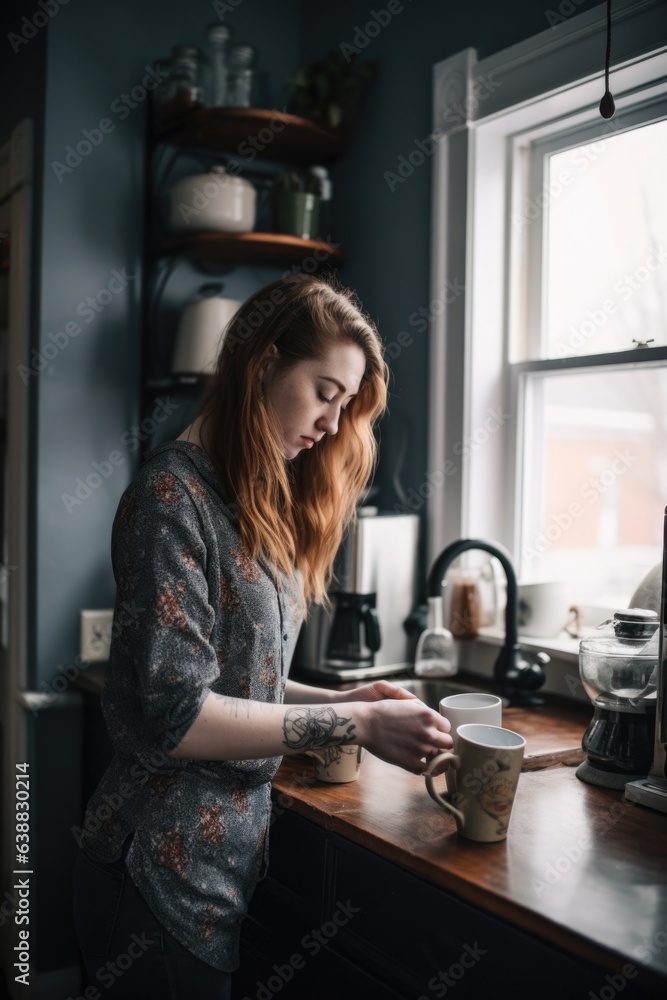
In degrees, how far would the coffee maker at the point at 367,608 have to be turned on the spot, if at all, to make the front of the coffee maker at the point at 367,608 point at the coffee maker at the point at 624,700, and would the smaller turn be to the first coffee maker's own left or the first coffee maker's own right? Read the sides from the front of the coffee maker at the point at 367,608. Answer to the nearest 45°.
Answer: approximately 90° to the first coffee maker's own left

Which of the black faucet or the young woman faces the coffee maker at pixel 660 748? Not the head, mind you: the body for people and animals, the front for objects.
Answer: the young woman

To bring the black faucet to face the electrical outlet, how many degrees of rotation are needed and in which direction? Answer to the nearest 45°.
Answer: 0° — it already faces it

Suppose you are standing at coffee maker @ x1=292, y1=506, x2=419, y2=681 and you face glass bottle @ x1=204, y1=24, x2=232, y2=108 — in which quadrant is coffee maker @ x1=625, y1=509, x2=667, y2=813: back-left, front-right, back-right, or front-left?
back-left

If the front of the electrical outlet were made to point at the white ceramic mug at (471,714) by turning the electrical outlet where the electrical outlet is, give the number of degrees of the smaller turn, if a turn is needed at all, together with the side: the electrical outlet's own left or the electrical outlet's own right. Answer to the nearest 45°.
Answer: approximately 45° to the electrical outlet's own left

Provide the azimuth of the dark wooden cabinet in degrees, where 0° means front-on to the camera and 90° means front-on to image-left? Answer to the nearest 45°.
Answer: approximately 45°

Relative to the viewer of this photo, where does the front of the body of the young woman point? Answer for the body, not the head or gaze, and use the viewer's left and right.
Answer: facing to the right of the viewer

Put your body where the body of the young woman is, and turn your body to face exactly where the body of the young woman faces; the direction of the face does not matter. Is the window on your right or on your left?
on your left

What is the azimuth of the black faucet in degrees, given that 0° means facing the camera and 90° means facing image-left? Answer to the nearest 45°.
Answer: approximately 90°
